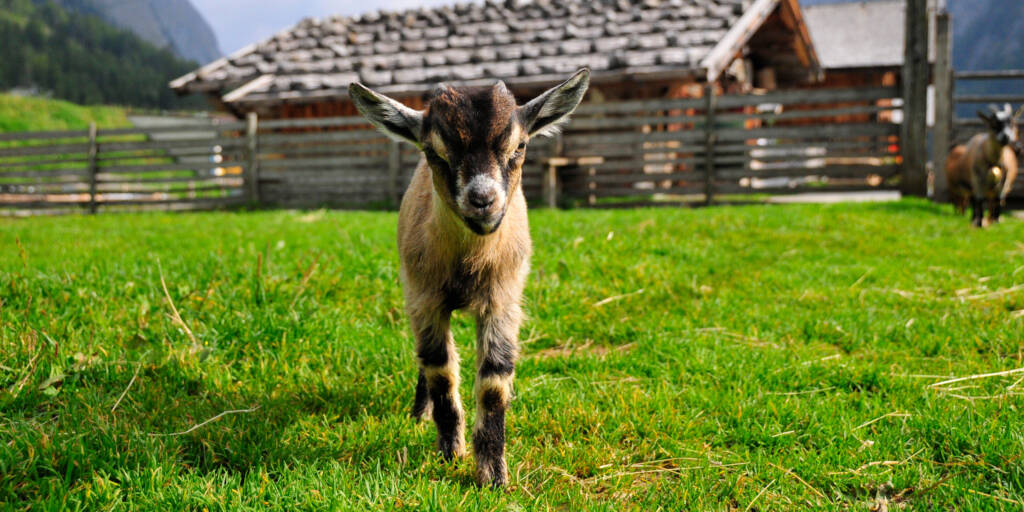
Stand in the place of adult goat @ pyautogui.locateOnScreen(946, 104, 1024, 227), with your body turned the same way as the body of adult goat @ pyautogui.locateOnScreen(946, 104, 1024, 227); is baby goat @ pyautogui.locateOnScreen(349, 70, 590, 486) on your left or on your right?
on your right

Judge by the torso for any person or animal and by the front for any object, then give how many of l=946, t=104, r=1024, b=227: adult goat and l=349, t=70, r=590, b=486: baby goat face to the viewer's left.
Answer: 0

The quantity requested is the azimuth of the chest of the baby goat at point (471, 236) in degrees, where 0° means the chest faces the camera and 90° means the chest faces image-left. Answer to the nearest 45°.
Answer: approximately 0°

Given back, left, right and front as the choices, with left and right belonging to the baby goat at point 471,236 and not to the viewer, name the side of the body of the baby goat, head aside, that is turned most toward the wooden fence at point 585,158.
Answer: back

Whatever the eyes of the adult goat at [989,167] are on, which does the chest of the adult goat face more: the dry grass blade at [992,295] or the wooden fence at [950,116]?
the dry grass blade

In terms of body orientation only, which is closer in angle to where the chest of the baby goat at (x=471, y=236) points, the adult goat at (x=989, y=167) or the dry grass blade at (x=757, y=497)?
the dry grass blade

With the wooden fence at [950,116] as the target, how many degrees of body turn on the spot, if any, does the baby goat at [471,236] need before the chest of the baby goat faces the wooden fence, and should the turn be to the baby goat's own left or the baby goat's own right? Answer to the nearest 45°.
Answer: approximately 135° to the baby goat's own left

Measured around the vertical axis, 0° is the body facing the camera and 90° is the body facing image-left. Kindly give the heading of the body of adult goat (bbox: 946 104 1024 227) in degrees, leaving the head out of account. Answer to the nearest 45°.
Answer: approximately 315°

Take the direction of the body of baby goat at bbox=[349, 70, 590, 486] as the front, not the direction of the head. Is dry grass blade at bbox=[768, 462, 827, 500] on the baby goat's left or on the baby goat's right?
on the baby goat's left

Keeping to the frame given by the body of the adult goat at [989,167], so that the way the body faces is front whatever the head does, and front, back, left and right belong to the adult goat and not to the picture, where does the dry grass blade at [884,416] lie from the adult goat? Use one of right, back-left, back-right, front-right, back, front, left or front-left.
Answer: front-right
